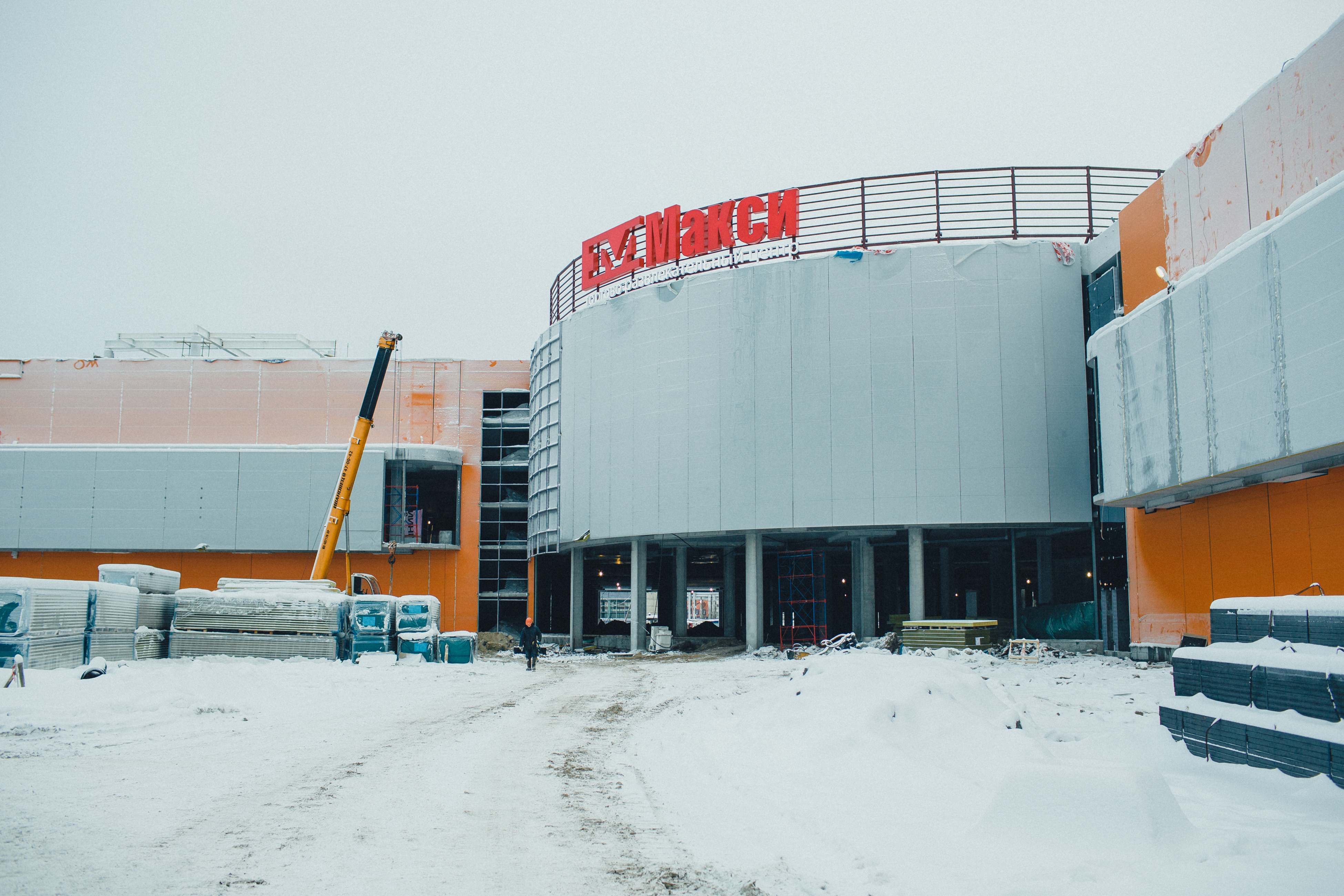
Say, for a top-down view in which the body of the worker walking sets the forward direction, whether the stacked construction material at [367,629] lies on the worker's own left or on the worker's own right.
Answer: on the worker's own right

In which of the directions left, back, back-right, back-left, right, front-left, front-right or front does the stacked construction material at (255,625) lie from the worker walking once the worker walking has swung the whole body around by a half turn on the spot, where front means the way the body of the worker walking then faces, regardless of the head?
left

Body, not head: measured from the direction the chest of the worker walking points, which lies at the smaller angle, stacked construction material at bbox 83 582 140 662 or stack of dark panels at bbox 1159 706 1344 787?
the stack of dark panels

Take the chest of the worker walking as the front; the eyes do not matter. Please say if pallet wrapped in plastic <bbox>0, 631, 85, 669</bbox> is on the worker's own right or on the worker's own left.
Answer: on the worker's own right

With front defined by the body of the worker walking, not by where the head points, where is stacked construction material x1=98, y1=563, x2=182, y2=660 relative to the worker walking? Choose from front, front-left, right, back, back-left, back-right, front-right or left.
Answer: right

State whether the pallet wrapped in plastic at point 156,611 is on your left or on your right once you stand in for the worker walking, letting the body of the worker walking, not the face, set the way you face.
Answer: on your right

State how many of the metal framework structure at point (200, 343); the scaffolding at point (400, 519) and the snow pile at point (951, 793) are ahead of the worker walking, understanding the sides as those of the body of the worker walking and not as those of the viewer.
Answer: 1

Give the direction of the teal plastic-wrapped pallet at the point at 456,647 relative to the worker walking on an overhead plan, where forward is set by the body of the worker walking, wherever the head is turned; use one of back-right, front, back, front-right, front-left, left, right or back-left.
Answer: back-right

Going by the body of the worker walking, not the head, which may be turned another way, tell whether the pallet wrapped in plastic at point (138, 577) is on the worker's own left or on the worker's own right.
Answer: on the worker's own right

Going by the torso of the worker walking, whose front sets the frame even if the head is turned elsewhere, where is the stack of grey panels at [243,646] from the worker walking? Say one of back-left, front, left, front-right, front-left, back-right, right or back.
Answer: right

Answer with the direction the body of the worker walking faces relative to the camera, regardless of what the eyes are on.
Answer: toward the camera

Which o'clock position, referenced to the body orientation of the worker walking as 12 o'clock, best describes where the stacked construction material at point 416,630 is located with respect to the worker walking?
The stacked construction material is roughly at 4 o'clock from the worker walking.

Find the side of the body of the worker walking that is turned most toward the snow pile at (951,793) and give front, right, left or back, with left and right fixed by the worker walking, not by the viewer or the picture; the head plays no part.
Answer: front

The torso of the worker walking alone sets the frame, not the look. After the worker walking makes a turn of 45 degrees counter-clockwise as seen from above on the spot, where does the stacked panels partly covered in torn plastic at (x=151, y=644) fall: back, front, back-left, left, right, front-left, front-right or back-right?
back-right

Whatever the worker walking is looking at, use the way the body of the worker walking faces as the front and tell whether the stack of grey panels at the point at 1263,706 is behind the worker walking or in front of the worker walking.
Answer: in front
